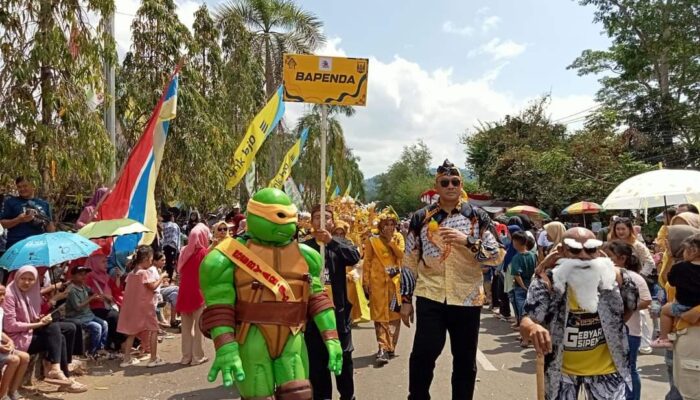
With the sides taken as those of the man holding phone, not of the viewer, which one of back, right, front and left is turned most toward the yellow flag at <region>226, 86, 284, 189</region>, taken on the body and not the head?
left

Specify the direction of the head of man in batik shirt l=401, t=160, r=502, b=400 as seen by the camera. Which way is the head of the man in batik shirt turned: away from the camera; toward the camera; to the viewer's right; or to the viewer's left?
toward the camera

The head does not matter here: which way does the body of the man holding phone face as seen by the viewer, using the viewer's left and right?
facing the viewer and to the right of the viewer

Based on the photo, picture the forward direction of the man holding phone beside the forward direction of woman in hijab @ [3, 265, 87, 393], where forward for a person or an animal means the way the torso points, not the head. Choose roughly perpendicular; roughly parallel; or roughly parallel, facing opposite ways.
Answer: roughly parallel

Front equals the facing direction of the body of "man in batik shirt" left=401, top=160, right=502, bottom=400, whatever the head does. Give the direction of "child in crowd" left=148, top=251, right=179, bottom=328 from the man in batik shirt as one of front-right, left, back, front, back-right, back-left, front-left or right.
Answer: back-right

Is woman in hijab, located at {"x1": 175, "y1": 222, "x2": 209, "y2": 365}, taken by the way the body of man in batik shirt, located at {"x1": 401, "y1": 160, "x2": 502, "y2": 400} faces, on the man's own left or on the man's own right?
on the man's own right

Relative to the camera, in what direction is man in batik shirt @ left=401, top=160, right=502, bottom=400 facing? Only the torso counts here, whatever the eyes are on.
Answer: toward the camera

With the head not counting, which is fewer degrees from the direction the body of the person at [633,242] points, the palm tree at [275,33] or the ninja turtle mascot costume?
the ninja turtle mascot costume

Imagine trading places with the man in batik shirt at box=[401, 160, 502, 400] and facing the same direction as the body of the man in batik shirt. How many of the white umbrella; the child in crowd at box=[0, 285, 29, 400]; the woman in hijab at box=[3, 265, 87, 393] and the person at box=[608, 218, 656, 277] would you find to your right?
2

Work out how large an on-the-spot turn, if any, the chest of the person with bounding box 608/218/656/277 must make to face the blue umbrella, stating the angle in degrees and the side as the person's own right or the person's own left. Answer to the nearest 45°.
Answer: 0° — they already face it

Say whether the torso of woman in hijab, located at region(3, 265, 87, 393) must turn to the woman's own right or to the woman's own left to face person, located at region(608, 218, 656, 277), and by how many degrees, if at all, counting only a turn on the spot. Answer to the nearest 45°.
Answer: approximately 45° to the woman's own left

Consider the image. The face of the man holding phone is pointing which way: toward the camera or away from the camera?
toward the camera

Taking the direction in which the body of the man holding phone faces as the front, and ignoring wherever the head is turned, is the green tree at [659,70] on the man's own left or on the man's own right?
on the man's own left

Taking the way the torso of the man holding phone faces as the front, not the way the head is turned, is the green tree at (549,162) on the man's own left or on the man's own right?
on the man's own left

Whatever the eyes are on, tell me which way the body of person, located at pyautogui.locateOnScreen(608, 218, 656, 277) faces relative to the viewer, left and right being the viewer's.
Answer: facing the viewer and to the left of the viewer

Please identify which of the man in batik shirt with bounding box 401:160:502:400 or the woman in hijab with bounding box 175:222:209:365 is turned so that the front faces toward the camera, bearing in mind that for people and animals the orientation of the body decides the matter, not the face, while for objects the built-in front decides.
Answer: the man in batik shirt
